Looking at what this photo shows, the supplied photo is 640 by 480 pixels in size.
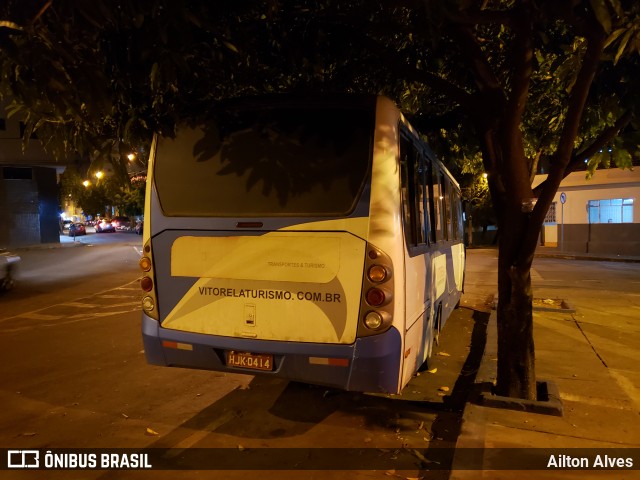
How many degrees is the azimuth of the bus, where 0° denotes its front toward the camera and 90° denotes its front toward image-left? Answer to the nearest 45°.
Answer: approximately 180°

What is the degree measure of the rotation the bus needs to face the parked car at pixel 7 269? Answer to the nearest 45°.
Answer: approximately 45° to its left

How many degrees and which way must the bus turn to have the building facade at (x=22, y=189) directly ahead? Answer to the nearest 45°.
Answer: approximately 45° to its left
